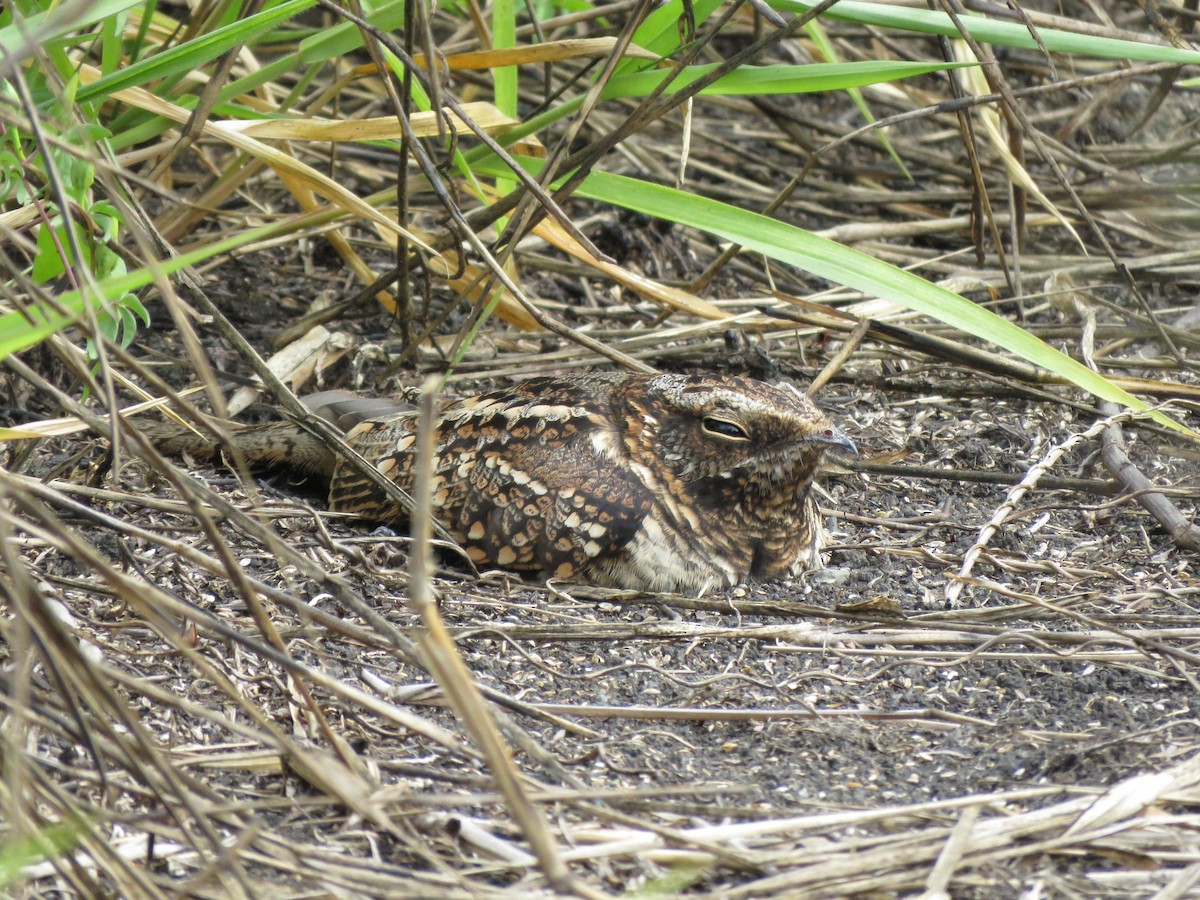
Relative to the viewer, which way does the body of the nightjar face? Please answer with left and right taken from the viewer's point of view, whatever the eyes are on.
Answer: facing to the right of the viewer

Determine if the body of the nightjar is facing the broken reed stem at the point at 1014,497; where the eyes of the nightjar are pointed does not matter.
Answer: yes
